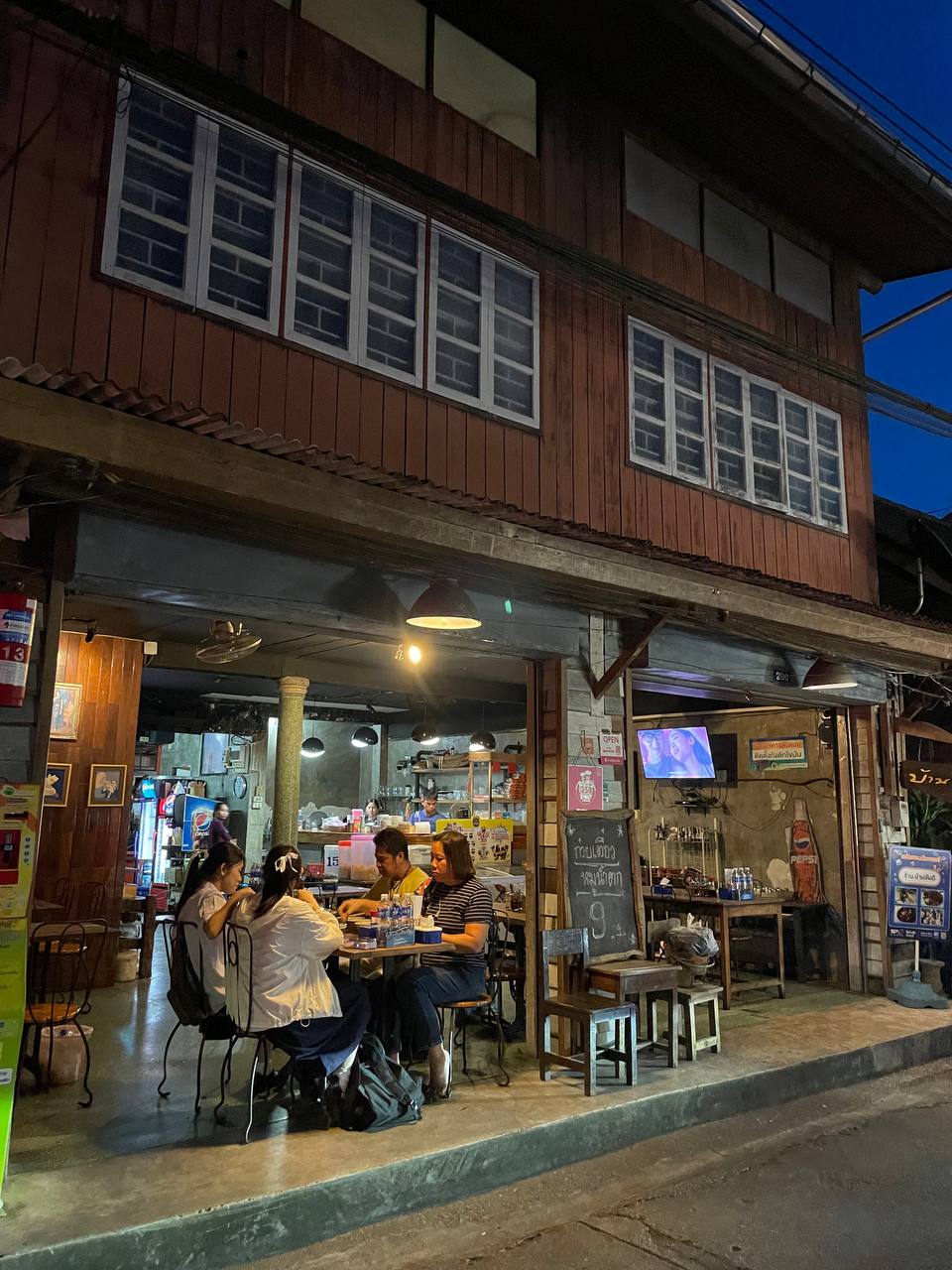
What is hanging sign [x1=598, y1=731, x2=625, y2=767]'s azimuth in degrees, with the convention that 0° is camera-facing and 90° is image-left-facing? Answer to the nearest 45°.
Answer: approximately 0°

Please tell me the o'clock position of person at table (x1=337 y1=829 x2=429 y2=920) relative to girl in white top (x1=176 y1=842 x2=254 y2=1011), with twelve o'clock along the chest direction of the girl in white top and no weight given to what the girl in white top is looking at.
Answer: The person at table is roughly at 11 o'clock from the girl in white top.

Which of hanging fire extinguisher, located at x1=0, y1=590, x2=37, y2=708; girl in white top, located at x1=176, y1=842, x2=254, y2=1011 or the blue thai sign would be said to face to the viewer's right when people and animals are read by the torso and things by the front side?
the girl in white top

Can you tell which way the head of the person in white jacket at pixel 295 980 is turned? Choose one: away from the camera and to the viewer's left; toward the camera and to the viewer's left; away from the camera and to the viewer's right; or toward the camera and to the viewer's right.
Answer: away from the camera and to the viewer's right

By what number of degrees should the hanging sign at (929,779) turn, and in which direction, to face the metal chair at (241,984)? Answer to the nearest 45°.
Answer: approximately 45° to its right

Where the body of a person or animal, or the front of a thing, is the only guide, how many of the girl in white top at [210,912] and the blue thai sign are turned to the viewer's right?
1

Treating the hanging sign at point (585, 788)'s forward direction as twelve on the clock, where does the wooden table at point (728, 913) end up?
The wooden table is roughly at 7 o'clock from the hanging sign.

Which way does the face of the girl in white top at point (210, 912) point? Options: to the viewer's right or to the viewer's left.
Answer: to the viewer's right

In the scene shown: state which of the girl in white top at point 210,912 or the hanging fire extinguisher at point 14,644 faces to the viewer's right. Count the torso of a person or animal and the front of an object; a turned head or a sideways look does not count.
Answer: the girl in white top

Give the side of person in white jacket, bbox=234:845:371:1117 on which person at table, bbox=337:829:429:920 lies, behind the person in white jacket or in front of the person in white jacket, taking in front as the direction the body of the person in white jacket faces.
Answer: in front

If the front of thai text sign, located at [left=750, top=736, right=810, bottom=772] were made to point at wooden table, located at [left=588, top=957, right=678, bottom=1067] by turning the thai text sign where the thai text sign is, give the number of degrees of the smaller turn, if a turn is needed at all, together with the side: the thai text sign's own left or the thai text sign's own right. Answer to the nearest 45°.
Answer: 0° — it already faces it

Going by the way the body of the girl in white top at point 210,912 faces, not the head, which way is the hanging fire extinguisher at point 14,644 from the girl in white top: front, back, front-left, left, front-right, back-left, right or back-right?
back-right

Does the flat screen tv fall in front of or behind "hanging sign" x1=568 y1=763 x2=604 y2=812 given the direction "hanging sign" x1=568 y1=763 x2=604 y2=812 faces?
behind
